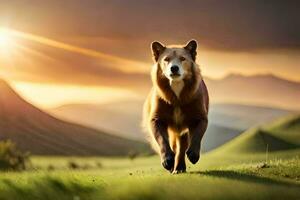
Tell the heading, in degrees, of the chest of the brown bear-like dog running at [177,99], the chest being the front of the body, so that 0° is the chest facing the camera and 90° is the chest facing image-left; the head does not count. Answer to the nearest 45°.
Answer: approximately 0°
